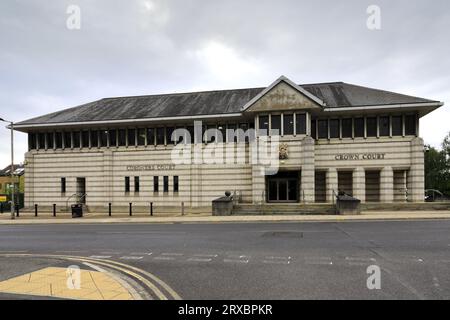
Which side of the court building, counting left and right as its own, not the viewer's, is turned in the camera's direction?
front
